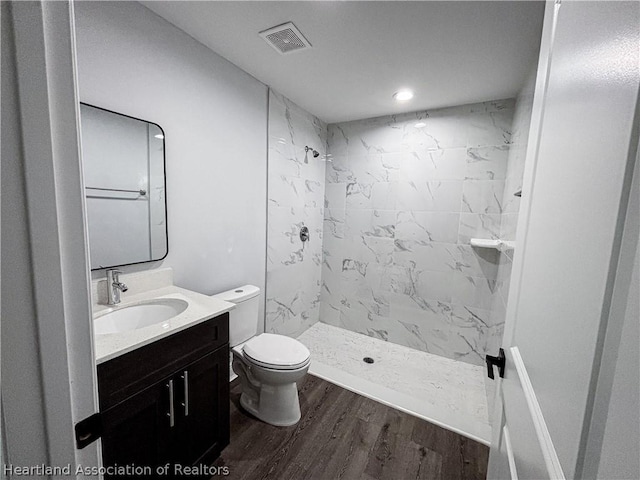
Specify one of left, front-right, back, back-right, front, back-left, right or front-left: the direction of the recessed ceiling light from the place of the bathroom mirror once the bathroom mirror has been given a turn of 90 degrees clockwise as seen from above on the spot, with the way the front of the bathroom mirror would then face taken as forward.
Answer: back-left

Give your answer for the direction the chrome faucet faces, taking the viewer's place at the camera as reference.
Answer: facing the viewer and to the right of the viewer

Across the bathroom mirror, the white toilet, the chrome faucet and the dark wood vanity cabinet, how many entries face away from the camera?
0

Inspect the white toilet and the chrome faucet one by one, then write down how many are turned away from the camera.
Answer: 0

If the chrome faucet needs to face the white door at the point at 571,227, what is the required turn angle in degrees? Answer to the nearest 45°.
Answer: approximately 45° to its right

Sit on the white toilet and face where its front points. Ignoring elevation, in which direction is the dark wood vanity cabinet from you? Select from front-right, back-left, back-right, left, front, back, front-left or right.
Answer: right

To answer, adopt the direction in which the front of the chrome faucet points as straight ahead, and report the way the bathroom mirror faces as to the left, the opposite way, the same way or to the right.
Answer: the same way

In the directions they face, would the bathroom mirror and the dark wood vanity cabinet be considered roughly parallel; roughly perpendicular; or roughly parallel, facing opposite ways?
roughly parallel

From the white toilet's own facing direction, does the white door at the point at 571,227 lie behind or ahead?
ahead

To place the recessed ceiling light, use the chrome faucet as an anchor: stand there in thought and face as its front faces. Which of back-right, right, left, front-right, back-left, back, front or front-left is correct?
front-left

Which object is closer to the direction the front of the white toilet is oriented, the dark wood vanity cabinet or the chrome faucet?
the dark wood vanity cabinet

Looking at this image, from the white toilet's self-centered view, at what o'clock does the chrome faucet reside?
The chrome faucet is roughly at 4 o'clock from the white toilet.

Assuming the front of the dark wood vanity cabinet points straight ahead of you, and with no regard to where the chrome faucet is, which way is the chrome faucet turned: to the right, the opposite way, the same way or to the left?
the same way
